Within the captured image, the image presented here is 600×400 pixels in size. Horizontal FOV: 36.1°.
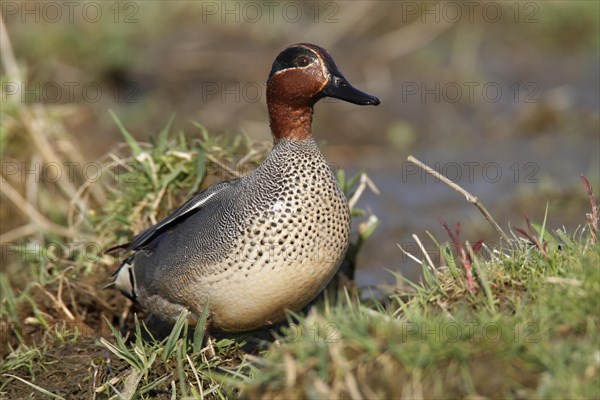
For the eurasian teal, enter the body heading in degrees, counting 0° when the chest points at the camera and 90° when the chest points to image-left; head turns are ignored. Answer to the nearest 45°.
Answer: approximately 315°
